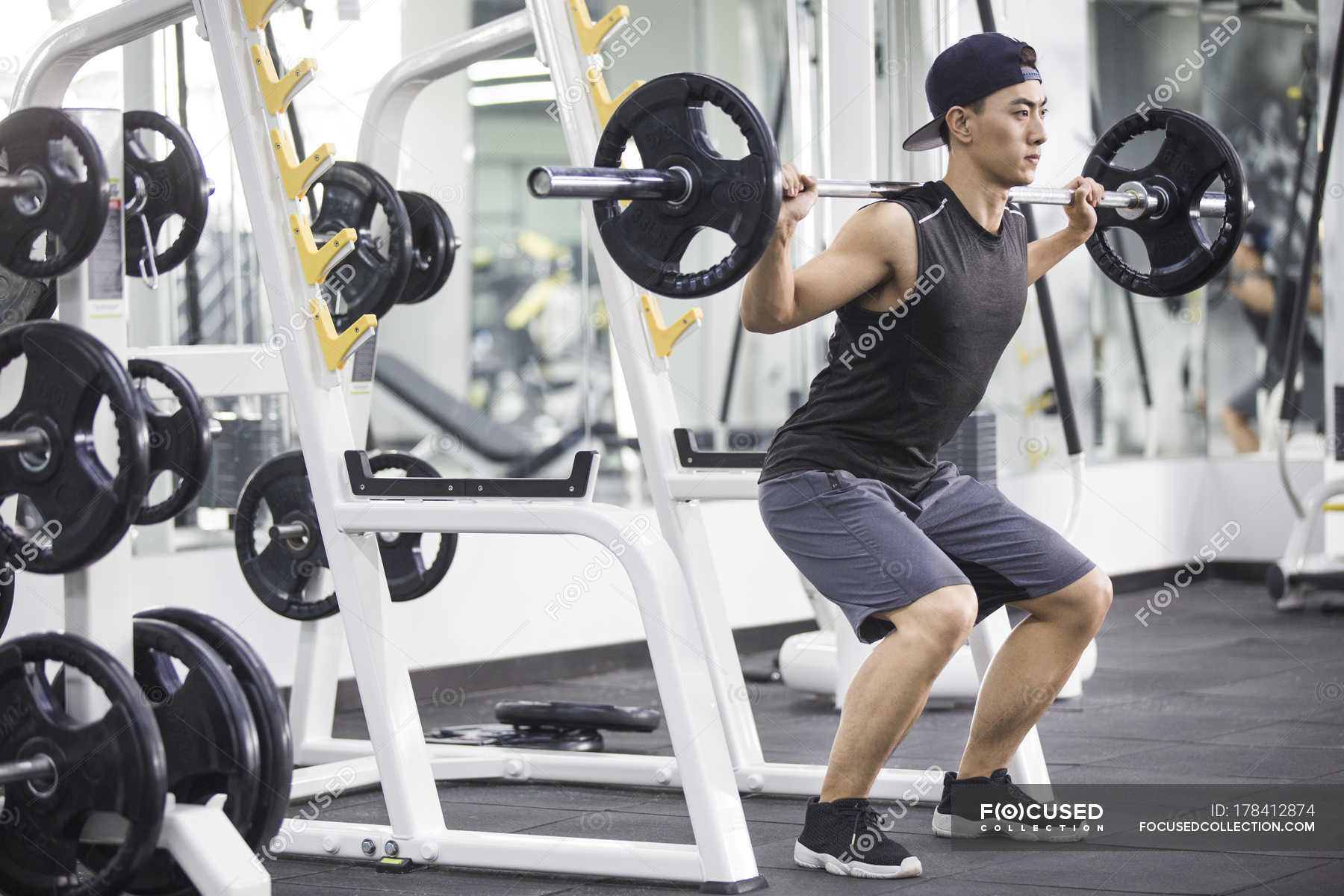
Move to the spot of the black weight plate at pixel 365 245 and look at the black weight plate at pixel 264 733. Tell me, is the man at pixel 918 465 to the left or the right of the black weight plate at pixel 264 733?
left

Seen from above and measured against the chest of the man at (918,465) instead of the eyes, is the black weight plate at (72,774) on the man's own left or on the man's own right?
on the man's own right

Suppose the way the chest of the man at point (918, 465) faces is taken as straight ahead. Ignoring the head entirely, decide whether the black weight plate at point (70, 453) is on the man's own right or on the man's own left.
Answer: on the man's own right

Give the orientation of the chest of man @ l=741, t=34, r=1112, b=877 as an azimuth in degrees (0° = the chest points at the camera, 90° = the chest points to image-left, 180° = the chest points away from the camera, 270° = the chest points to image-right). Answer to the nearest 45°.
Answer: approximately 315°

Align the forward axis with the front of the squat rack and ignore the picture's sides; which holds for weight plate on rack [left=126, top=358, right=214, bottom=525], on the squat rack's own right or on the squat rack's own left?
on the squat rack's own right

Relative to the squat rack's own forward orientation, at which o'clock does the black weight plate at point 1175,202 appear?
The black weight plate is roughly at 12 o'clock from the squat rack.

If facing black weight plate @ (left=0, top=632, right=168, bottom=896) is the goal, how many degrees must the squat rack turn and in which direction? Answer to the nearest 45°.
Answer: approximately 135° to its right

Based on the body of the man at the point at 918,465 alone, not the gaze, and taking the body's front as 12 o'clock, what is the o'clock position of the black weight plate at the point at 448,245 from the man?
The black weight plate is roughly at 6 o'clock from the man.

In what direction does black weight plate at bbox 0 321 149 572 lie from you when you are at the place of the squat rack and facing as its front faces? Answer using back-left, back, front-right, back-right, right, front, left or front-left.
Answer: back-right

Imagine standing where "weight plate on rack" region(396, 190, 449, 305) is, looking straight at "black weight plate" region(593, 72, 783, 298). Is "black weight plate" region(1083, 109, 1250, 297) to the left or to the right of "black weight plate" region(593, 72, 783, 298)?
left

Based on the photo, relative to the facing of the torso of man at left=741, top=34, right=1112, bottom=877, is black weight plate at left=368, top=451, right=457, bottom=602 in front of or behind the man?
behind

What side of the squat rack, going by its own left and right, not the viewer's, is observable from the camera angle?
right

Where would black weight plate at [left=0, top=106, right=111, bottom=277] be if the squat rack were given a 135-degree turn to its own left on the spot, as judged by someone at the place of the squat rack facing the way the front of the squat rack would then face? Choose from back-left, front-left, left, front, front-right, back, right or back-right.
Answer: left

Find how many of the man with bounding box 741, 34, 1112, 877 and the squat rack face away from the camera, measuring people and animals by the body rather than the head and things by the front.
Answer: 0
